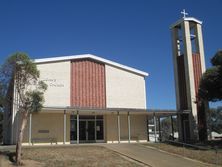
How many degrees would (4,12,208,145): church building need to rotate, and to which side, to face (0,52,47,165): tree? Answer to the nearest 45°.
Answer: approximately 45° to its right

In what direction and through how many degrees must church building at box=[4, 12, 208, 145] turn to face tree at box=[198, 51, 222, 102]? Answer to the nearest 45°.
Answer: approximately 90° to its left

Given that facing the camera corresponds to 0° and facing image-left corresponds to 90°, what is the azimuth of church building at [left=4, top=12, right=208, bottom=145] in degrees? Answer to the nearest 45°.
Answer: approximately 0°
